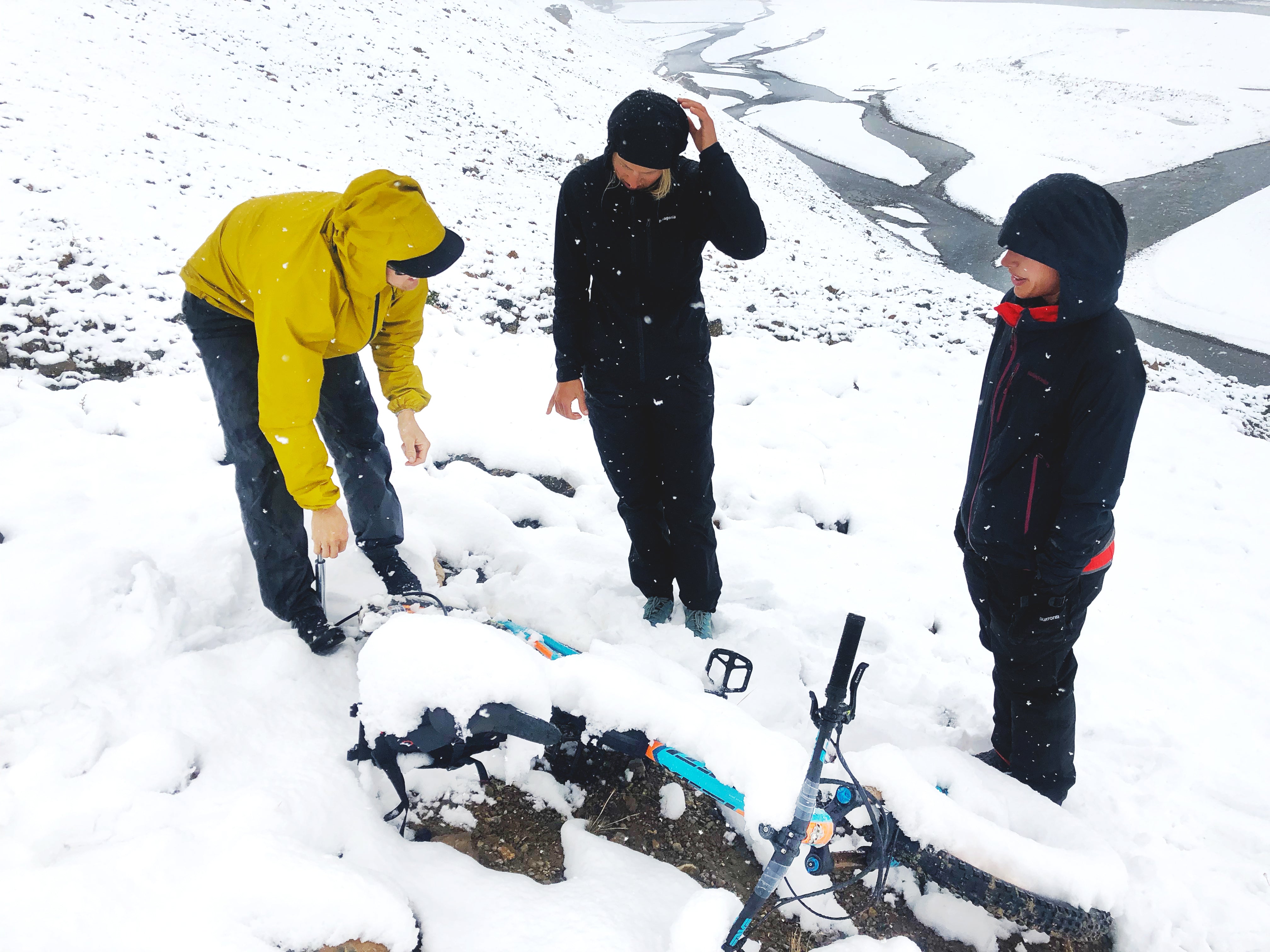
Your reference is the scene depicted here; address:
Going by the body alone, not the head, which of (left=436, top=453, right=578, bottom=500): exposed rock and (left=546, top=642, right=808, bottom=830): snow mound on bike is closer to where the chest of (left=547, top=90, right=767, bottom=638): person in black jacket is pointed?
the snow mound on bike

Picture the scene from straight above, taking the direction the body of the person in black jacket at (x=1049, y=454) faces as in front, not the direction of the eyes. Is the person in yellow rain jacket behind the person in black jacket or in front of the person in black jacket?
in front

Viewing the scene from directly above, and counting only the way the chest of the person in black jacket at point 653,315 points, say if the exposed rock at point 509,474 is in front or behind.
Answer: behind

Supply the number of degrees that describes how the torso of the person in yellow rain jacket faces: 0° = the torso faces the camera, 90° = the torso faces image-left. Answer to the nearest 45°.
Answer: approximately 315°

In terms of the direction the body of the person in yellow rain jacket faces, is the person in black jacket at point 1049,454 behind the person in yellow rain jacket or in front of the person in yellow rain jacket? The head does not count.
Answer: in front

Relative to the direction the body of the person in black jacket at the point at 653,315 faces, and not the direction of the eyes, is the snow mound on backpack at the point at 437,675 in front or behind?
in front

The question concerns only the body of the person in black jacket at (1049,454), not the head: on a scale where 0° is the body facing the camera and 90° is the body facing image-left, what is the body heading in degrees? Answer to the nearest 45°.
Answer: approximately 45°
